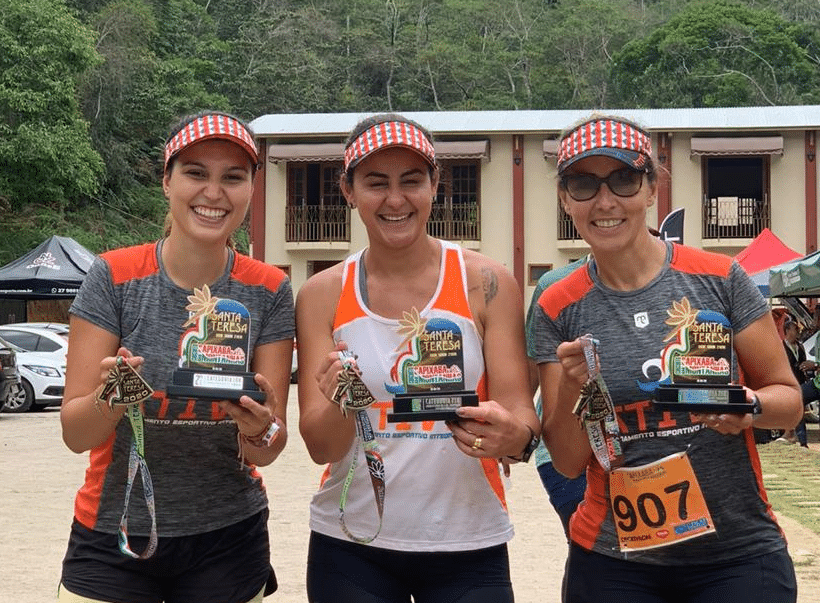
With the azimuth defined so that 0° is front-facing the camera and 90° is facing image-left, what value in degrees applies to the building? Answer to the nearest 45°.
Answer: approximately 0°

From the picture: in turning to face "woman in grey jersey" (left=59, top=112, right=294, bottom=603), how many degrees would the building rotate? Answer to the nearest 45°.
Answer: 0° — it already faces them

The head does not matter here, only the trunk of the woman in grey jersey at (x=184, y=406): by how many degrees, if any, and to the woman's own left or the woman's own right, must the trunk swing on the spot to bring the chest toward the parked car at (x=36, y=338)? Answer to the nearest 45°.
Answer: approximately 180°

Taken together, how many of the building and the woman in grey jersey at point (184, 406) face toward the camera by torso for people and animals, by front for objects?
2

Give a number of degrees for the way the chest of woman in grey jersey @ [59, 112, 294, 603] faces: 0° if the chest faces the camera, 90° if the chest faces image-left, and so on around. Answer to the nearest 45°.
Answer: approximately 0°

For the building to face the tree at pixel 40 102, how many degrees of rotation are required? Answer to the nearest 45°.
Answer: approximately 90° to its right

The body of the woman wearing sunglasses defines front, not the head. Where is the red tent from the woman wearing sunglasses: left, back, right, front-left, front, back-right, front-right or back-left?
back

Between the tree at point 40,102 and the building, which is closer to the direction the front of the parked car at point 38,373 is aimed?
the building
